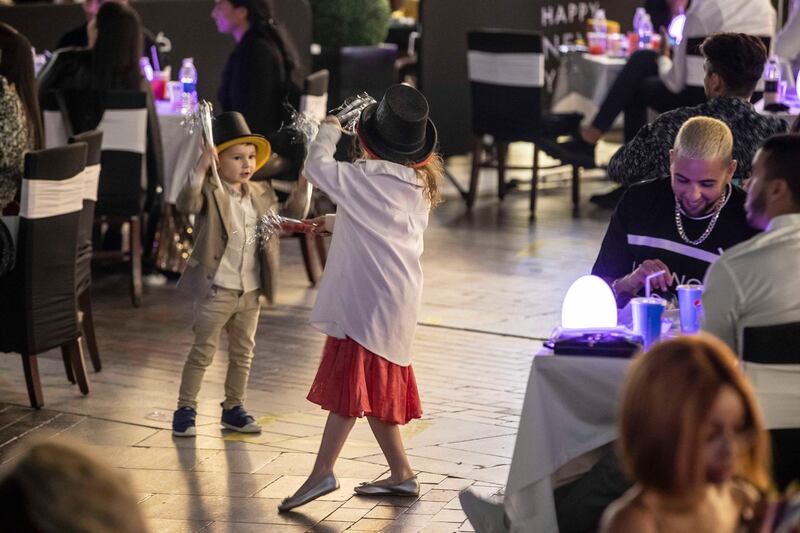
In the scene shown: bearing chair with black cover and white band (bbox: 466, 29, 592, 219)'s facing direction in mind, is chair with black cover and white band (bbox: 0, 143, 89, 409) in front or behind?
behind

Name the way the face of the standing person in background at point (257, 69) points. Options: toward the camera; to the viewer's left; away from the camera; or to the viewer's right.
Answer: to the viewer's left

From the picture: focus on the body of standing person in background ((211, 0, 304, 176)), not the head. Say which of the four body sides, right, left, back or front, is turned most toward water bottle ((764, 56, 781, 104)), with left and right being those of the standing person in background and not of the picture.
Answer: back

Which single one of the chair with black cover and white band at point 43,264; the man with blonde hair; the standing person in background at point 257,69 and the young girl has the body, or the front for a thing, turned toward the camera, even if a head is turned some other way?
the man with blonde hair

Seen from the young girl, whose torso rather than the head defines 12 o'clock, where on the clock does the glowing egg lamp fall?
The glowing egg lamp is roughly at 6 o'clock from the young girl.

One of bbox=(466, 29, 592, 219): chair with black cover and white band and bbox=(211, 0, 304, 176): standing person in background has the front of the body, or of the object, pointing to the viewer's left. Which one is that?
the standing person in background

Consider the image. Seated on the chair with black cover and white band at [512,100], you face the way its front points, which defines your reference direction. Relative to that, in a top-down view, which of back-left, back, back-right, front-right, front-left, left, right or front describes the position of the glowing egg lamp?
back-right

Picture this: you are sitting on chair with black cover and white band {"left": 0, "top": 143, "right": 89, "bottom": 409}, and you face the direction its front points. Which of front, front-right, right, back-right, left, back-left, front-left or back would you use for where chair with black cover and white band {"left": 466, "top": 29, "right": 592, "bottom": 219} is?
right

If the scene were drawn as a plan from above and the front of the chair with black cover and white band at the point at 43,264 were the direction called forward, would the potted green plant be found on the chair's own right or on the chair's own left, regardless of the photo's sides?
on the chair's own right
